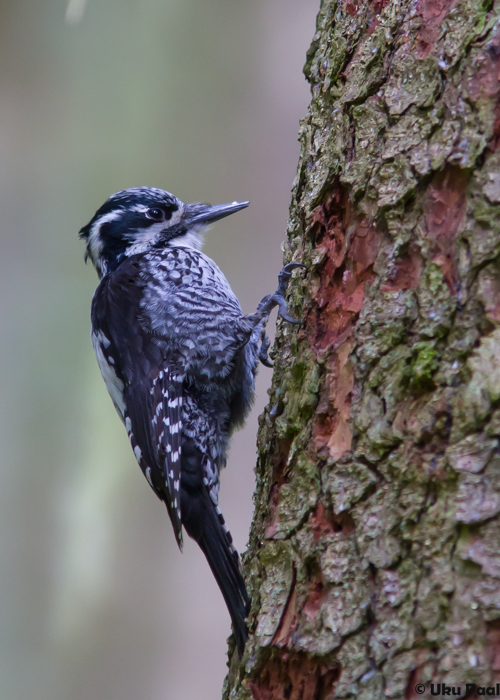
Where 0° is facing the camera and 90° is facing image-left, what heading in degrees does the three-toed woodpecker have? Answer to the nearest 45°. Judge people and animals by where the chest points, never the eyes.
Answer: approximately 270°
